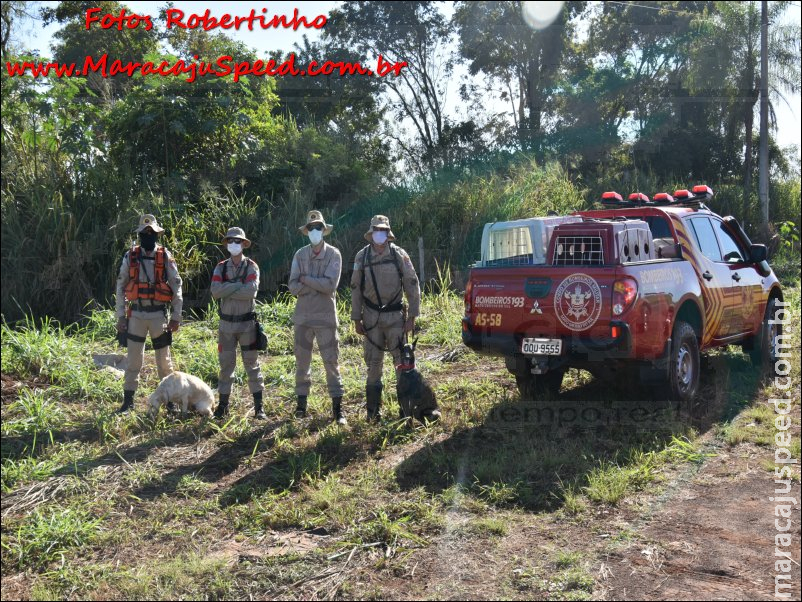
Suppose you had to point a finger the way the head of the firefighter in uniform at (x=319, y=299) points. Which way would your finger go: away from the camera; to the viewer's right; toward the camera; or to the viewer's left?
toward the camera

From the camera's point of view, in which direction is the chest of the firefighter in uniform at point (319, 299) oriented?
toward the camera

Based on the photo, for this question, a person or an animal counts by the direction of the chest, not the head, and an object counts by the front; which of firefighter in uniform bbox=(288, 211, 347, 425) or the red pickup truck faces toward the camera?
the firefighter in uniform

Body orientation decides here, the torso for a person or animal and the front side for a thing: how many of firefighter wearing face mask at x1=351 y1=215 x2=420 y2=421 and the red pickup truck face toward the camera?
1

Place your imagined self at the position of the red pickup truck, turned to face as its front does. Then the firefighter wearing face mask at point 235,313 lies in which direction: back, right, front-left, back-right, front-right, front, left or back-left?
back-left

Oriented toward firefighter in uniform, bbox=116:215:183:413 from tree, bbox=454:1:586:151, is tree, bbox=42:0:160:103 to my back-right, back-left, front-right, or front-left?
front-right

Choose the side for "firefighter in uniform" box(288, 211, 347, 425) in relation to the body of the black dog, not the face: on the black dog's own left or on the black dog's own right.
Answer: on the black dog's own right

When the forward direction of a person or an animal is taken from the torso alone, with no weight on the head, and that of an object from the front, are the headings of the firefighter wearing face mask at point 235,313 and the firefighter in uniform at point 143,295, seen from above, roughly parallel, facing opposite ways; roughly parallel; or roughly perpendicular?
roughly parallel

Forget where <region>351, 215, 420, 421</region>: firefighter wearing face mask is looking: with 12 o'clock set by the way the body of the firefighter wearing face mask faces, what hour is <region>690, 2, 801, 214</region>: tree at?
The tree is roughly at 7 o'clock from the firefighter wearing face mask.

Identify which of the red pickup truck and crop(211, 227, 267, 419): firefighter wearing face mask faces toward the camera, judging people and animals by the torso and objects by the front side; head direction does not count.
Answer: the firefighter wearing face mask

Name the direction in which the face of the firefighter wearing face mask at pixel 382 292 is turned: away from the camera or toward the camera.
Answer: toward the camera

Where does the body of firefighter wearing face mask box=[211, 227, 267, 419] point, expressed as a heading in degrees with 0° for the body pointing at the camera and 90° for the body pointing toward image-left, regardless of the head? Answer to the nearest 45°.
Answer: approximately 0°

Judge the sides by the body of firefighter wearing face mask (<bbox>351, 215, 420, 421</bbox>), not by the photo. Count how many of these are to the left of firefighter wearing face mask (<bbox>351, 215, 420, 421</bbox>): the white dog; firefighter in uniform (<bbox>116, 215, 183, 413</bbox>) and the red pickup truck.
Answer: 1
